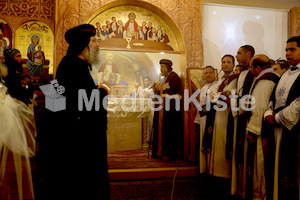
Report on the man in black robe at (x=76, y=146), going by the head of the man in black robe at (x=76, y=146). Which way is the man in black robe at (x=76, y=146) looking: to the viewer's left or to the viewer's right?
to the viewer's right

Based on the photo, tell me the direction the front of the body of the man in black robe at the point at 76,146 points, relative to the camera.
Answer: to the viewer's right

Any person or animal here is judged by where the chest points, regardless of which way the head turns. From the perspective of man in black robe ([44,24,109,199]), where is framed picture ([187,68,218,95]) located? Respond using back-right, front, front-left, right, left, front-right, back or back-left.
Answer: front-left

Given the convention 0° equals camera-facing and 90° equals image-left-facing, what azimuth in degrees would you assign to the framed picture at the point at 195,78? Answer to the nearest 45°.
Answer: approximately 0°

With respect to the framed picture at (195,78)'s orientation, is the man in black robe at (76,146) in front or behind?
in front

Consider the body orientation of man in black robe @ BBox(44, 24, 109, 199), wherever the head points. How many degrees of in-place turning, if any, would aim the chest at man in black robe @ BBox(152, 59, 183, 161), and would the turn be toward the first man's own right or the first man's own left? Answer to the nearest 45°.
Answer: approximately 45° to the first man's own left

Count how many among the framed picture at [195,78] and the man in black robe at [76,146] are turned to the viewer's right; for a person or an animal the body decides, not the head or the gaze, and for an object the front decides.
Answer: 1
